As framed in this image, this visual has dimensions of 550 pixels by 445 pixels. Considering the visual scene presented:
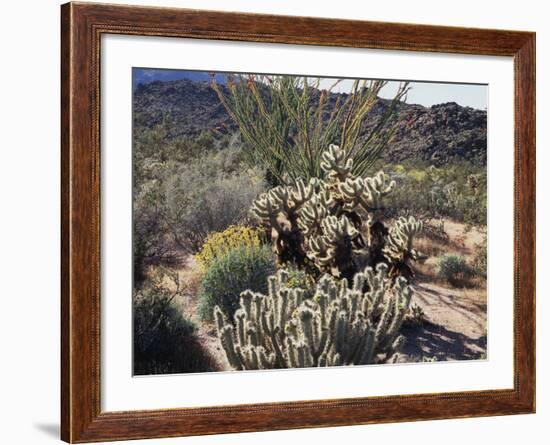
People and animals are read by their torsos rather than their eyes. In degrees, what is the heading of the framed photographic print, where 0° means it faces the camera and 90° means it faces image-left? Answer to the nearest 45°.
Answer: approximately 315°
